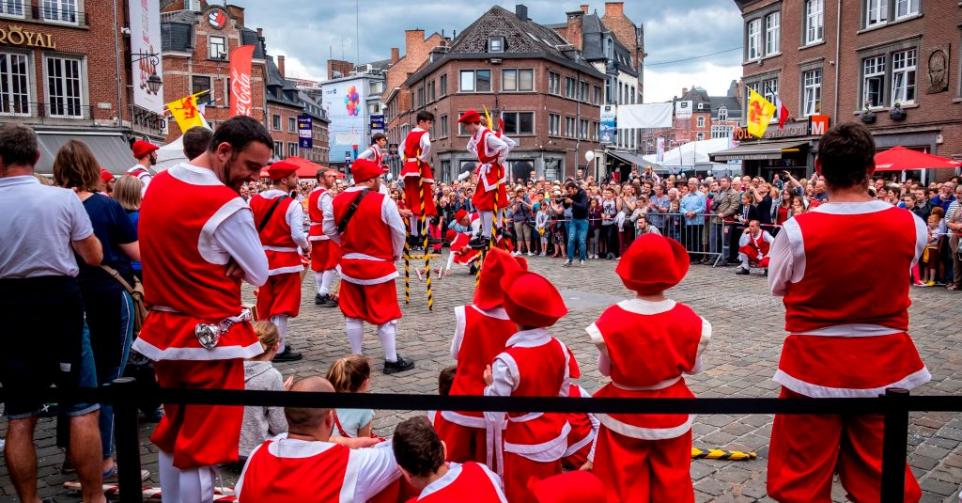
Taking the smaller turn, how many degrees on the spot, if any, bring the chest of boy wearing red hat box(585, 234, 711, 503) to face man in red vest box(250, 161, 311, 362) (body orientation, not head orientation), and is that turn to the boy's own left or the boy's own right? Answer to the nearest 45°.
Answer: approximately 45° to the boy's own left

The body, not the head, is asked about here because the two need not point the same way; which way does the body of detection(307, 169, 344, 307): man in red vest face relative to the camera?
to the viewer's right

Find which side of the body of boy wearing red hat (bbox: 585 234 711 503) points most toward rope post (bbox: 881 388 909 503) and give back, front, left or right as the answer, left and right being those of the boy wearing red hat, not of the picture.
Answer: right

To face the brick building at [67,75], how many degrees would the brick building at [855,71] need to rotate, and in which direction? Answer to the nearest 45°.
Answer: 0° — it already faces it

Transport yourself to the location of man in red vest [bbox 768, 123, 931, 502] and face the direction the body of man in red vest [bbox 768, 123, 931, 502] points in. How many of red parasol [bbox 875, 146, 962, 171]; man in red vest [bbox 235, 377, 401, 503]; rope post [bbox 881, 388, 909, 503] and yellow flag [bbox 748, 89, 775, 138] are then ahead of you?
2

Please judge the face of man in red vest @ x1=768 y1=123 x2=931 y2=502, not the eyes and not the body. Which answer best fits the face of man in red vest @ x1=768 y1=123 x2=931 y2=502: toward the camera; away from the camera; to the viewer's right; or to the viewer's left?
away from the camera

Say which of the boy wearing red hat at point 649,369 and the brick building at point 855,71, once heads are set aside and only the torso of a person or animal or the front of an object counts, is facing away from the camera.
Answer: the boy wearing red hat

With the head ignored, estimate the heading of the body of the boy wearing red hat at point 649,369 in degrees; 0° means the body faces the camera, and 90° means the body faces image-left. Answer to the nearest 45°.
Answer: approximately 180°

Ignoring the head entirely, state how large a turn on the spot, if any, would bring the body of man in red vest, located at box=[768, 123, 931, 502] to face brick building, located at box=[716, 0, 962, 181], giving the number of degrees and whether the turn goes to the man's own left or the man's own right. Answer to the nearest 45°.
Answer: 0° — they already face it

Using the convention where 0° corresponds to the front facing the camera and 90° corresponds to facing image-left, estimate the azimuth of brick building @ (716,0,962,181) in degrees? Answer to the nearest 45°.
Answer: approximately 45°

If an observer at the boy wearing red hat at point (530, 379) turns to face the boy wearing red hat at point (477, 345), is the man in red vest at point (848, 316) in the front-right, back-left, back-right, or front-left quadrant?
back-right

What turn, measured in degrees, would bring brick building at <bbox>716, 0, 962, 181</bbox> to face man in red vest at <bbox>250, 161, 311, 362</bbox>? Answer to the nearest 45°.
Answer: approximately 45° to its left

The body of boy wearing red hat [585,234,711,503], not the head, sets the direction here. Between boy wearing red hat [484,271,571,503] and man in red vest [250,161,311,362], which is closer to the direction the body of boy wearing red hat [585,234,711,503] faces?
the man in red vest

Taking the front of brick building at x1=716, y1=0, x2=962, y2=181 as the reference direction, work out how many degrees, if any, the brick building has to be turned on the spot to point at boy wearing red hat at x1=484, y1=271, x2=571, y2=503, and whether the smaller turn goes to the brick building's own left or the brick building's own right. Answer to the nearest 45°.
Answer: approximately 45° to the brick building's own left

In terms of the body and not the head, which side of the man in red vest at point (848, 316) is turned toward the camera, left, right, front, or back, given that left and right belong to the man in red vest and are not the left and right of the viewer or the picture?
back
